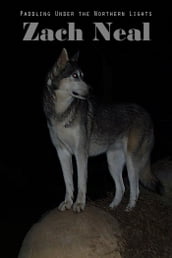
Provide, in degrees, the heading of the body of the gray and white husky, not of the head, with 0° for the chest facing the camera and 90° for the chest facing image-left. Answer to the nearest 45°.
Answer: approximately 45°
